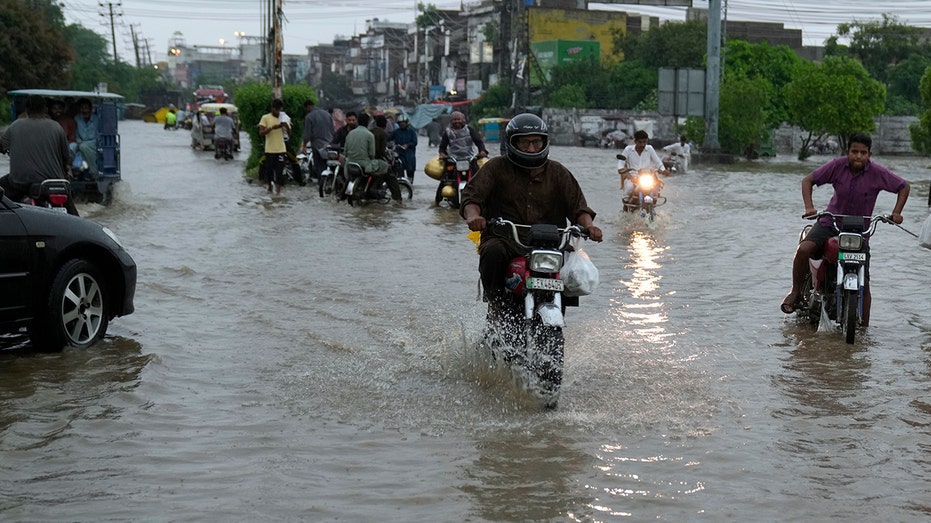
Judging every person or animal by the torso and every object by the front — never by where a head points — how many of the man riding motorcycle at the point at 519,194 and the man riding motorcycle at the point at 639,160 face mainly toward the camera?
2

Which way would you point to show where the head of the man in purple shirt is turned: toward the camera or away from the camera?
toward the camera

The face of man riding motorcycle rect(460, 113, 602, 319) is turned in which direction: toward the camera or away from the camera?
toward the camera

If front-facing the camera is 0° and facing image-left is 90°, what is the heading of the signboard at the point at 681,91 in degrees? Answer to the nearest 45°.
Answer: approximately 180°

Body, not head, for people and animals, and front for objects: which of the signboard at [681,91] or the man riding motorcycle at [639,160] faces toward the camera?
the man riding motorcycle

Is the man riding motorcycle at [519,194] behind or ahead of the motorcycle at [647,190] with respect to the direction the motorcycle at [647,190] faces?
ahead

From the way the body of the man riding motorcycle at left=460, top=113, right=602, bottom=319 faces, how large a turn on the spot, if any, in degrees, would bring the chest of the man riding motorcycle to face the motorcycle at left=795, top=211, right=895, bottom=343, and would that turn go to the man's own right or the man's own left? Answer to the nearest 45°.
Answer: approximately 135° to the man's own left

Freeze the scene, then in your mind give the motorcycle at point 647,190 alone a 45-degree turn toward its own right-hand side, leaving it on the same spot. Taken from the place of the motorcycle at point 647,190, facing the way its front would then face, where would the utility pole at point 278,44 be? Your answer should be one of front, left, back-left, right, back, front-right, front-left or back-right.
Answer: right

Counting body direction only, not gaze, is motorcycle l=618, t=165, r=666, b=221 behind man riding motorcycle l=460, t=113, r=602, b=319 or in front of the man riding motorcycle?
behind

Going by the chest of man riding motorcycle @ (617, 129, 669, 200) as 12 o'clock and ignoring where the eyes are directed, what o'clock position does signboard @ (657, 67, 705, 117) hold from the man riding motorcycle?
The signboard is roughly at 6 o'clock from the man riding motorcycle.

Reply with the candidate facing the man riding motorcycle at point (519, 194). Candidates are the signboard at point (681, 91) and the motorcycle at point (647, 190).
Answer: the motorcycle

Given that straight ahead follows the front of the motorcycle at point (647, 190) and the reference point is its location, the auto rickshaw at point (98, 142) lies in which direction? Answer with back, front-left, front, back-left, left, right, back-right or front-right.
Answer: right

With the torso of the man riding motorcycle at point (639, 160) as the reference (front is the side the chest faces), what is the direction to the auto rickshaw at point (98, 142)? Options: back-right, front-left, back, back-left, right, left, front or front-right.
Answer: right

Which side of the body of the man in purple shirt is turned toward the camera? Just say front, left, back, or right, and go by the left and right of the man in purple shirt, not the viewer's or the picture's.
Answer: front
